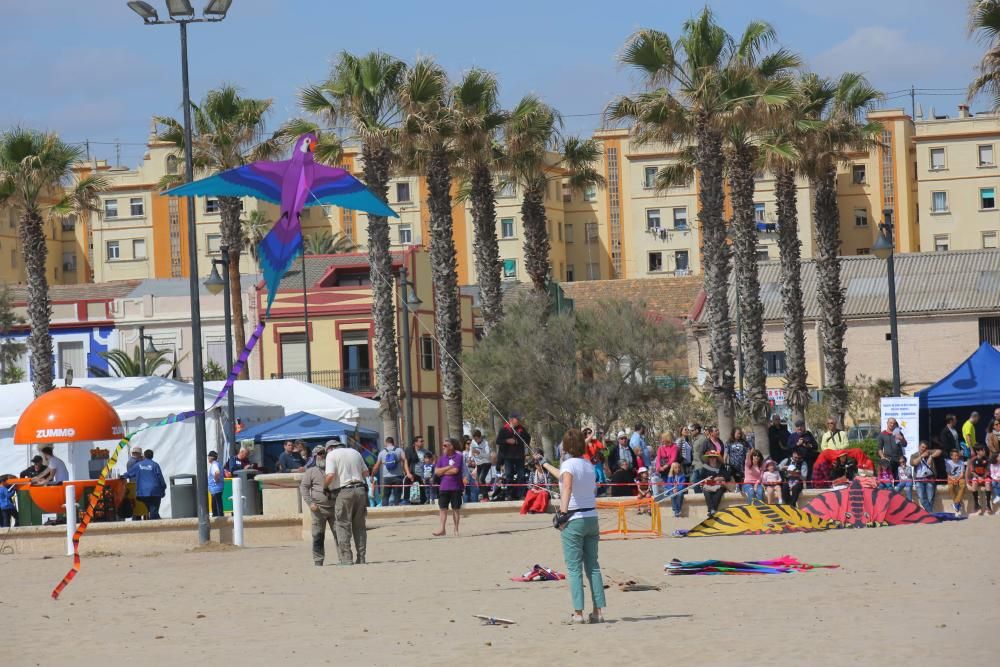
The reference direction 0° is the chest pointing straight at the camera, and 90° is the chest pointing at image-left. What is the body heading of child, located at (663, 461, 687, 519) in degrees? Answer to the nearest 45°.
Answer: approximately 0°

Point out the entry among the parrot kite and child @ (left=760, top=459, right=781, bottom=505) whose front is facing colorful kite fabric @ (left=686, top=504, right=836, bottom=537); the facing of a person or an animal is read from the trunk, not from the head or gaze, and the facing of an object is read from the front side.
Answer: the child

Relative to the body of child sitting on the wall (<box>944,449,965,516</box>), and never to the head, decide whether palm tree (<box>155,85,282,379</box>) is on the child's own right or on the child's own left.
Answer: on the child's own right

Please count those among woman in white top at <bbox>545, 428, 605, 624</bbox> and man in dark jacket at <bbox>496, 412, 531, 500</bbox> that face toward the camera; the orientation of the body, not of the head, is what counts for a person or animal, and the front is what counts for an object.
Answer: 1

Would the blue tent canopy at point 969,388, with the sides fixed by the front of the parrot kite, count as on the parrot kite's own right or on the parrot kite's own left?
on the parrot kite's own left

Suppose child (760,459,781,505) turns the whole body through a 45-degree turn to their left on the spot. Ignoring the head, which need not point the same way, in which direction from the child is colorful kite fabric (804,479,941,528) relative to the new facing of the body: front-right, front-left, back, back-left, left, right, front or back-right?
front

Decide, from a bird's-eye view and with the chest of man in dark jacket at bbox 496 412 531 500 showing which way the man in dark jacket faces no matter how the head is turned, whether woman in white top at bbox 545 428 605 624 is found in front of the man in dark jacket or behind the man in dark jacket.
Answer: in front

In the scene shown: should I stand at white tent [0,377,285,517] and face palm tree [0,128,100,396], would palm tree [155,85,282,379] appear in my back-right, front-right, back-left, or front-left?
front-right

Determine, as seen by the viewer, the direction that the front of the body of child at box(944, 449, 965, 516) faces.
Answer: toward the camera

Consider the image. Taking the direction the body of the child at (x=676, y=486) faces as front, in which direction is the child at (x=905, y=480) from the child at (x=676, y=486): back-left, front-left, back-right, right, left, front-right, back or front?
left

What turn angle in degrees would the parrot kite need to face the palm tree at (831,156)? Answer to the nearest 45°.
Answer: approximately 135° to its left

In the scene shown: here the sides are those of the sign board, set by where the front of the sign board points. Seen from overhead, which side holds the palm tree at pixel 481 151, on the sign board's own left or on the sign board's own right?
on the sign board's own right

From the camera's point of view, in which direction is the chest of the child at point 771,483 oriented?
toward the camera

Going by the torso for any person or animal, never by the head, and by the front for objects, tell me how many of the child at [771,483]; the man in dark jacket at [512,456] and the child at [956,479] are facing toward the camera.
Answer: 3
